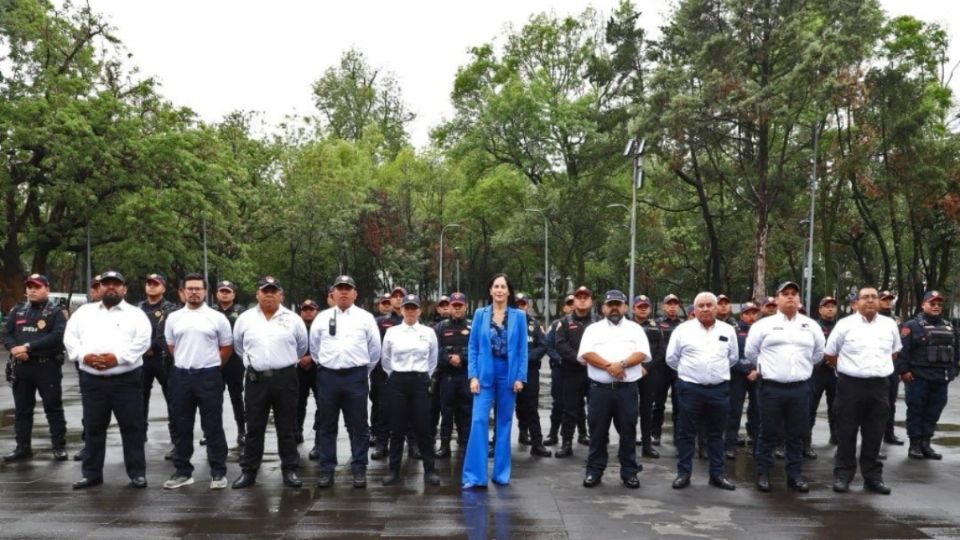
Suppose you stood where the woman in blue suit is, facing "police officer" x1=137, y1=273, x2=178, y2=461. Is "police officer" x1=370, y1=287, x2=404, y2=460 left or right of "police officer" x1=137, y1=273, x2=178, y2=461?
right

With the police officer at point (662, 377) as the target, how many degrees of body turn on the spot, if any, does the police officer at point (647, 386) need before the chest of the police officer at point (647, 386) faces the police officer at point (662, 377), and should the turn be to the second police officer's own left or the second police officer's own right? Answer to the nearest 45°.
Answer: approximately 180°

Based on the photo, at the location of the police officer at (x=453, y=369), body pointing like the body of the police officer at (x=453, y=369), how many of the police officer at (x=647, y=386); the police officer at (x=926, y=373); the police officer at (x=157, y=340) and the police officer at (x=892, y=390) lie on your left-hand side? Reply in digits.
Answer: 3

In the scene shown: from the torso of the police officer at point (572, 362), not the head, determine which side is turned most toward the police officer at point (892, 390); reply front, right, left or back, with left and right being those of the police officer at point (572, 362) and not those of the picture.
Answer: left

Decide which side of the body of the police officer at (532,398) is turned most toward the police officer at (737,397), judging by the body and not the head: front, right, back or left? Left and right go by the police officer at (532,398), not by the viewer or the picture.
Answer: left

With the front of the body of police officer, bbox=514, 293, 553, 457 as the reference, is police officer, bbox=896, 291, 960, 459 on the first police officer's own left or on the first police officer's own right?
on the first police officer's own left
